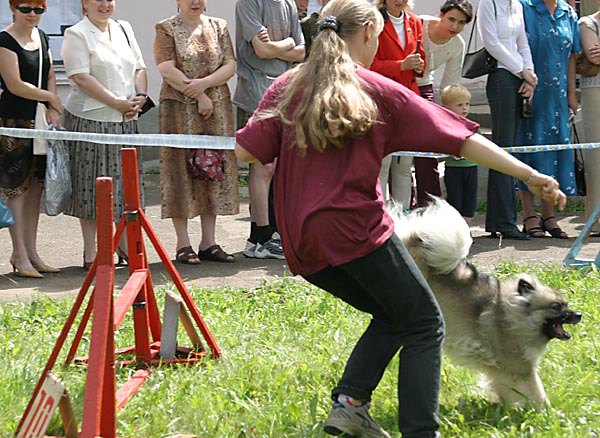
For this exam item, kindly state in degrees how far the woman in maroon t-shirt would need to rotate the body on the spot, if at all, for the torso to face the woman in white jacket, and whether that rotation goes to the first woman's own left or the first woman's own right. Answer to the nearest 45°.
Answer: approximately 90° to the first woman's own left

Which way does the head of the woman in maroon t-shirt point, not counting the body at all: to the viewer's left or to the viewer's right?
to the viewer's right

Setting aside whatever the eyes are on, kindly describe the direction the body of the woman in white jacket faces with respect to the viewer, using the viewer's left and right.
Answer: facing the viewer and to the right of the viewer

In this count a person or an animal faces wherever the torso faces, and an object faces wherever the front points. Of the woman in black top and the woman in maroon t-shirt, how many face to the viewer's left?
0

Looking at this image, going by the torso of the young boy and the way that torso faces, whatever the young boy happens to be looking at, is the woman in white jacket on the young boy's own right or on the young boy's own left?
on the young boy's own right

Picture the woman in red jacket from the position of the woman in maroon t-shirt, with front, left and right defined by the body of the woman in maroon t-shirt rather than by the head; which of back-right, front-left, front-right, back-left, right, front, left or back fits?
front-left

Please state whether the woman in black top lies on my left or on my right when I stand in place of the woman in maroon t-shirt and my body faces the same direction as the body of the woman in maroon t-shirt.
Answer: on my left
